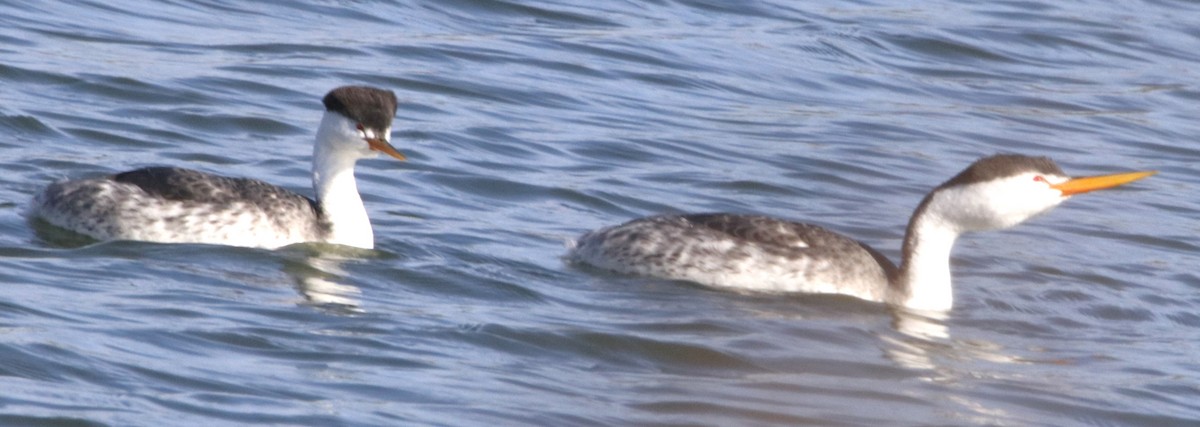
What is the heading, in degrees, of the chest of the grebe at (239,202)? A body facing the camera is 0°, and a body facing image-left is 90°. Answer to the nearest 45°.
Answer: approximately 270°

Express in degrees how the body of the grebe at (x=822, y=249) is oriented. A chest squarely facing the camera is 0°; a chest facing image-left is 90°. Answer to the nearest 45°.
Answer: approximately 270°

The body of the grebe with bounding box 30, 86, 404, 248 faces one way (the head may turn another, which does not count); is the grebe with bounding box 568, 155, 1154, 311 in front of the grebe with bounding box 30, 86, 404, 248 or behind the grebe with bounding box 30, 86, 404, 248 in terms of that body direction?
in front

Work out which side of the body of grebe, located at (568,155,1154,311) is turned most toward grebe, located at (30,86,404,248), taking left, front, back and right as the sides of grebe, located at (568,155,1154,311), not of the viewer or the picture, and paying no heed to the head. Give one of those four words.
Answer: back
